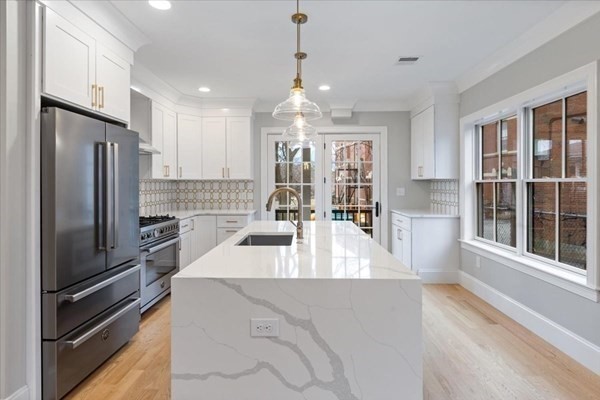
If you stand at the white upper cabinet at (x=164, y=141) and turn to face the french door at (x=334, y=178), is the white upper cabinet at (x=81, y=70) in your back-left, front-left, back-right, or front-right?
back-right

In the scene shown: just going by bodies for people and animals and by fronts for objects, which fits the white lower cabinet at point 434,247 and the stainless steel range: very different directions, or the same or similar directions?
very different directions

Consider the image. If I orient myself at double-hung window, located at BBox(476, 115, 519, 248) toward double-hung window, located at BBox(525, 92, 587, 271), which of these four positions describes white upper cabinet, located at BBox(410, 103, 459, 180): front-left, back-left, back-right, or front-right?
back-right

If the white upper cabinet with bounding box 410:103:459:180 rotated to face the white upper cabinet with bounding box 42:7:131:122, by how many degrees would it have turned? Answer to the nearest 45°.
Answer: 0° — it already faces it

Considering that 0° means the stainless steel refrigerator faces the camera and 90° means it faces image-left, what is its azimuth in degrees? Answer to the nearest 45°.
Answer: approximately 315°

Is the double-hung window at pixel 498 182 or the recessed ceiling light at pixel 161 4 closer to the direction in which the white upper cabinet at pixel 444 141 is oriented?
the recessed ceiling light

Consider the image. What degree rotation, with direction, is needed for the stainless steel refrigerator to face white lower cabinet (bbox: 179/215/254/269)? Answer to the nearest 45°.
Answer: approximately 90° to its left

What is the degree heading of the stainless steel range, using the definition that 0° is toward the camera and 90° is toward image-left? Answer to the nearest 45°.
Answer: approximately 315°

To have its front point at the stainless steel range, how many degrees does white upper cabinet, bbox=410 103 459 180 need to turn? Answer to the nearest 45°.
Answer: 0° — it already faces it

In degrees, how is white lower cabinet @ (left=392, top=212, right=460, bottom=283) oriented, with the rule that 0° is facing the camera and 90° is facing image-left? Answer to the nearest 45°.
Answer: approximately 90°
